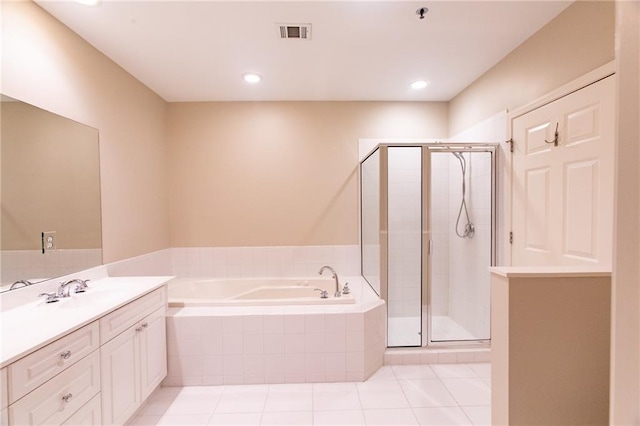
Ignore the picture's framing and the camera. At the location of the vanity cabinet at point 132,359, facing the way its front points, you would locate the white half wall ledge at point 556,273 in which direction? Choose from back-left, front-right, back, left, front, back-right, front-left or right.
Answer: front

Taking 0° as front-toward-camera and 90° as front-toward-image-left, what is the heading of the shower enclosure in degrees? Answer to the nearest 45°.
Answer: approximately 0°

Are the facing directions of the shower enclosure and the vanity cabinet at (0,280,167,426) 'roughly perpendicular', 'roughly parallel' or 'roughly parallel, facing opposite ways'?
roughly perpendicular

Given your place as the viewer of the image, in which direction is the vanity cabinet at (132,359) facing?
facing the viewer and to the right of the viewer

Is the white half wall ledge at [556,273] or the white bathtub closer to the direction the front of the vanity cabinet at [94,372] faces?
the white half wall ledge

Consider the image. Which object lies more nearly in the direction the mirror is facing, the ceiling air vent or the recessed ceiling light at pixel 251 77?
the ceiling air vent

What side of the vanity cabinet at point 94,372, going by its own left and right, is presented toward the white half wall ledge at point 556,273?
front

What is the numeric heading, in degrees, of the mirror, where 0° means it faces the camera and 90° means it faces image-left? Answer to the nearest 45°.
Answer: approximately 315°
